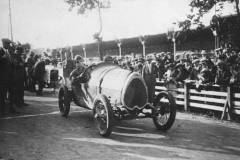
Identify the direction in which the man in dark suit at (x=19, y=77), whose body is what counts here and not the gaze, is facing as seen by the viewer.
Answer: to the viewer's right

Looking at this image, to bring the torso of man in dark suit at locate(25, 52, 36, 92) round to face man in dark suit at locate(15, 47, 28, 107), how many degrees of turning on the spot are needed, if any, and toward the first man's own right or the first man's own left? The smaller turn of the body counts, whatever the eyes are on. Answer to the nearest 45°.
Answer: approximately 90° to the first man's own right

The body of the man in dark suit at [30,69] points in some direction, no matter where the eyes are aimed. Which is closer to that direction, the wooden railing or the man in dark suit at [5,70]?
the wooden railing

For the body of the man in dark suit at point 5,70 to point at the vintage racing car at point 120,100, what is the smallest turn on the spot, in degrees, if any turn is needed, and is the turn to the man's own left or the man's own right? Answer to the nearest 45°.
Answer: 0° — they already face it

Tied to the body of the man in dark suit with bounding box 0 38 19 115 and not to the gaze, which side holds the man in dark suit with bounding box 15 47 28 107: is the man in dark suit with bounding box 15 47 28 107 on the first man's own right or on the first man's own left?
on the first man's own left

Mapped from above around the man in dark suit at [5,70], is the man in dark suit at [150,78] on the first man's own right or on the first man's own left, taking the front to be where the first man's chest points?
on the first man's own left

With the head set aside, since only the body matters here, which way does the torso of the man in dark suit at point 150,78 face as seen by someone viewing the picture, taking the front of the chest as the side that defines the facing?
toward the camera
